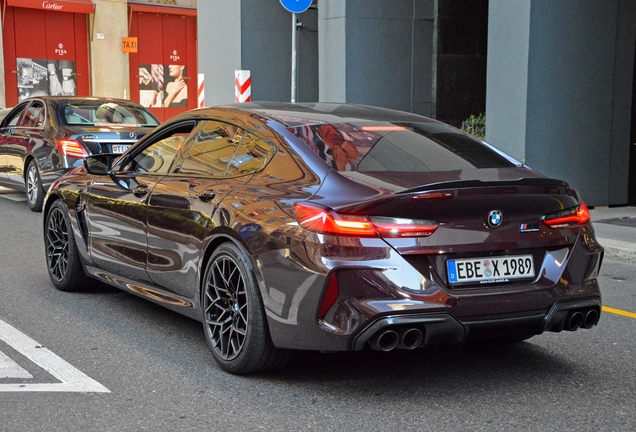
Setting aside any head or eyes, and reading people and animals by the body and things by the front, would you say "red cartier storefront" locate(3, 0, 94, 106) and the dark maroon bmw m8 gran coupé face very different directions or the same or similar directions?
very different directions

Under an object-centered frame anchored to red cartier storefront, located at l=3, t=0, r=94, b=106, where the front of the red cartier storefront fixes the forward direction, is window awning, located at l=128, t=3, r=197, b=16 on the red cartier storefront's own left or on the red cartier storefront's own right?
on the red cartier storefront's own left

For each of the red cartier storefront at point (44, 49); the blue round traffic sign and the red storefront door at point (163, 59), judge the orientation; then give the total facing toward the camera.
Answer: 3

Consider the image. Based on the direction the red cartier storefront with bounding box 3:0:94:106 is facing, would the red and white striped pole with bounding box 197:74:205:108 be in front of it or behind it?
in front

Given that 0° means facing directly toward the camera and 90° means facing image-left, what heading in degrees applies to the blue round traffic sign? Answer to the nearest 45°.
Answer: approximately 0°

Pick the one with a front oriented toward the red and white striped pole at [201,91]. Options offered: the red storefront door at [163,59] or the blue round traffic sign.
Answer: the red storefront door

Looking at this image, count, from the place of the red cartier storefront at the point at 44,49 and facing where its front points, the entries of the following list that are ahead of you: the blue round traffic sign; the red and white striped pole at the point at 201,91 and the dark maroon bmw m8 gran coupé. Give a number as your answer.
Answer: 3

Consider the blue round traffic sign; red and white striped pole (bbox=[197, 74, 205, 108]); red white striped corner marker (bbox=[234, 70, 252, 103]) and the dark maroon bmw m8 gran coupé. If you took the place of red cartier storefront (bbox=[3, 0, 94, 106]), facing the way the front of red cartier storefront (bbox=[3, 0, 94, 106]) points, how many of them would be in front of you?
4

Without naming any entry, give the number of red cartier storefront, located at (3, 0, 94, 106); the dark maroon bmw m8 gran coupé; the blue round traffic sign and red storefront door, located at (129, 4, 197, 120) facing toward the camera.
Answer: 3

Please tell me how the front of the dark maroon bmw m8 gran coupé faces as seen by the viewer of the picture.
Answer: facing away from the viewer and to the left of the viewer

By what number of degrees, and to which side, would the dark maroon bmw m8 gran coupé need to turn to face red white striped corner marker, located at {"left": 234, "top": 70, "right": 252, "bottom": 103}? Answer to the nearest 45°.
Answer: approximately 45° to its right

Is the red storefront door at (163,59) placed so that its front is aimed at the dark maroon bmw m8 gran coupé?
yes
